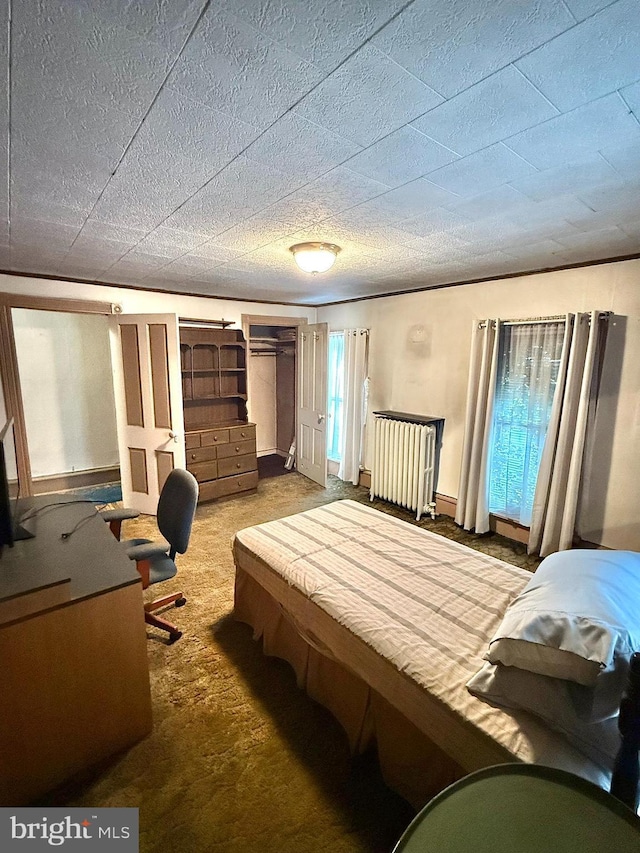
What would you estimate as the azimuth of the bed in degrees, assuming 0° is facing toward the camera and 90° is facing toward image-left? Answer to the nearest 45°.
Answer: approximately 135°

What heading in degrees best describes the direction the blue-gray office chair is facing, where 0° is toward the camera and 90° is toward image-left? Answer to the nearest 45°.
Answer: approximately 45°

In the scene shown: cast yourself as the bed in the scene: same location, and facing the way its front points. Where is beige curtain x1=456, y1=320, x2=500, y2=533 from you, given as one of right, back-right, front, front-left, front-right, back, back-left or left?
front-right

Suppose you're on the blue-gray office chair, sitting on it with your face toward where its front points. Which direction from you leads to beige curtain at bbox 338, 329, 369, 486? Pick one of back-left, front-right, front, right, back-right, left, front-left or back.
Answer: back

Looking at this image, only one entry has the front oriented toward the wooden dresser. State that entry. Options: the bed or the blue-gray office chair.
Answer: the bed

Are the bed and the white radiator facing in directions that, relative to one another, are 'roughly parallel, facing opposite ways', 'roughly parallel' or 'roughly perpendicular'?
roughly perpendicular

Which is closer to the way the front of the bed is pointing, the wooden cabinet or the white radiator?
the wooden cabinet

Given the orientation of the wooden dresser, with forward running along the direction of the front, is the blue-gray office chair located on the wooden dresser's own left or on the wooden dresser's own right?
on the wooden dresser's own right

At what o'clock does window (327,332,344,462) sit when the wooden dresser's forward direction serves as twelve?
The window is roughly at 10 o'clock from the wooden dresser.

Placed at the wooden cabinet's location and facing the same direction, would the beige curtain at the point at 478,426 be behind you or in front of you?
in front

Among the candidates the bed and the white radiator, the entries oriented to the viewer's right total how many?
0

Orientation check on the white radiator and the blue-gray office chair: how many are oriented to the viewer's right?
0

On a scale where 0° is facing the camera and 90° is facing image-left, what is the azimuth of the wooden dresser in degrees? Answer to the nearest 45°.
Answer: approximately 315°
